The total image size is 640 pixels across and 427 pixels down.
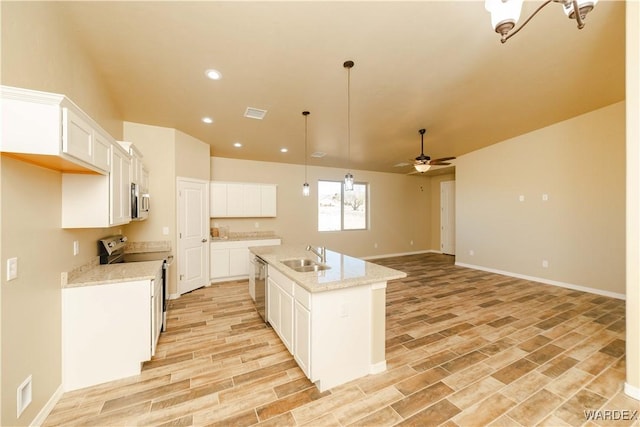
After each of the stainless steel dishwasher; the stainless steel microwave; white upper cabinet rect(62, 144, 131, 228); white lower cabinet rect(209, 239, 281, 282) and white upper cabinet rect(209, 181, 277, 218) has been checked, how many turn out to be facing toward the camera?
2

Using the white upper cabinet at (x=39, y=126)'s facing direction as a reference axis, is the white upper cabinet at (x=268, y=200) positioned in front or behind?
in front

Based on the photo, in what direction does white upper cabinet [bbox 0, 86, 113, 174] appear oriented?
to the viewer's right

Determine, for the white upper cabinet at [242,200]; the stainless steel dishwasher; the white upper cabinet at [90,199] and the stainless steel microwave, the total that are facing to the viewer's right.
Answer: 2

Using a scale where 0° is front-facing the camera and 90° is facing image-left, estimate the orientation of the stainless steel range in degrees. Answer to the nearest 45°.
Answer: approximately 270°

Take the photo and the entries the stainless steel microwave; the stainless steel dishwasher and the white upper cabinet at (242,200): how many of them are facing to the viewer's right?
1

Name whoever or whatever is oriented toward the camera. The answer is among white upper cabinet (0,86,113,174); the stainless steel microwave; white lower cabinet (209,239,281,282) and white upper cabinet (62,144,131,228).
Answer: the white lower cabinet

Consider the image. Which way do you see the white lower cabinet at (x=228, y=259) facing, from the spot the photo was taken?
facing the viewer

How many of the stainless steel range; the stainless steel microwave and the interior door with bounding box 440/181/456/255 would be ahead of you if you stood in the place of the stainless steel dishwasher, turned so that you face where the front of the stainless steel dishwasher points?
2

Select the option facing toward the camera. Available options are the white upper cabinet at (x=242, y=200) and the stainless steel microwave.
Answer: the white upper cabinet

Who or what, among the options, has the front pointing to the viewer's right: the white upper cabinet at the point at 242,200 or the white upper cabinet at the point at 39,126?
the white upper cabinet at the point at 39,126

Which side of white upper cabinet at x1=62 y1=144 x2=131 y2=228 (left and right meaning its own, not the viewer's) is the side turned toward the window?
front

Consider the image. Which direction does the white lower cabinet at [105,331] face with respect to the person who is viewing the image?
facing to the right of the viewer

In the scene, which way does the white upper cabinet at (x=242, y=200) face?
toward the camera

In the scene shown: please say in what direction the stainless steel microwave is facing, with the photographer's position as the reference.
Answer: facing to the right of the viewer

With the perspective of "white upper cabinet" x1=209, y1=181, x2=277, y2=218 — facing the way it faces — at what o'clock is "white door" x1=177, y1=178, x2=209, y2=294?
The white door is roughly at 2 o'clock from the white upper cabinet.

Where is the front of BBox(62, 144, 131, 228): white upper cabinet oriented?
to the viewer's right
